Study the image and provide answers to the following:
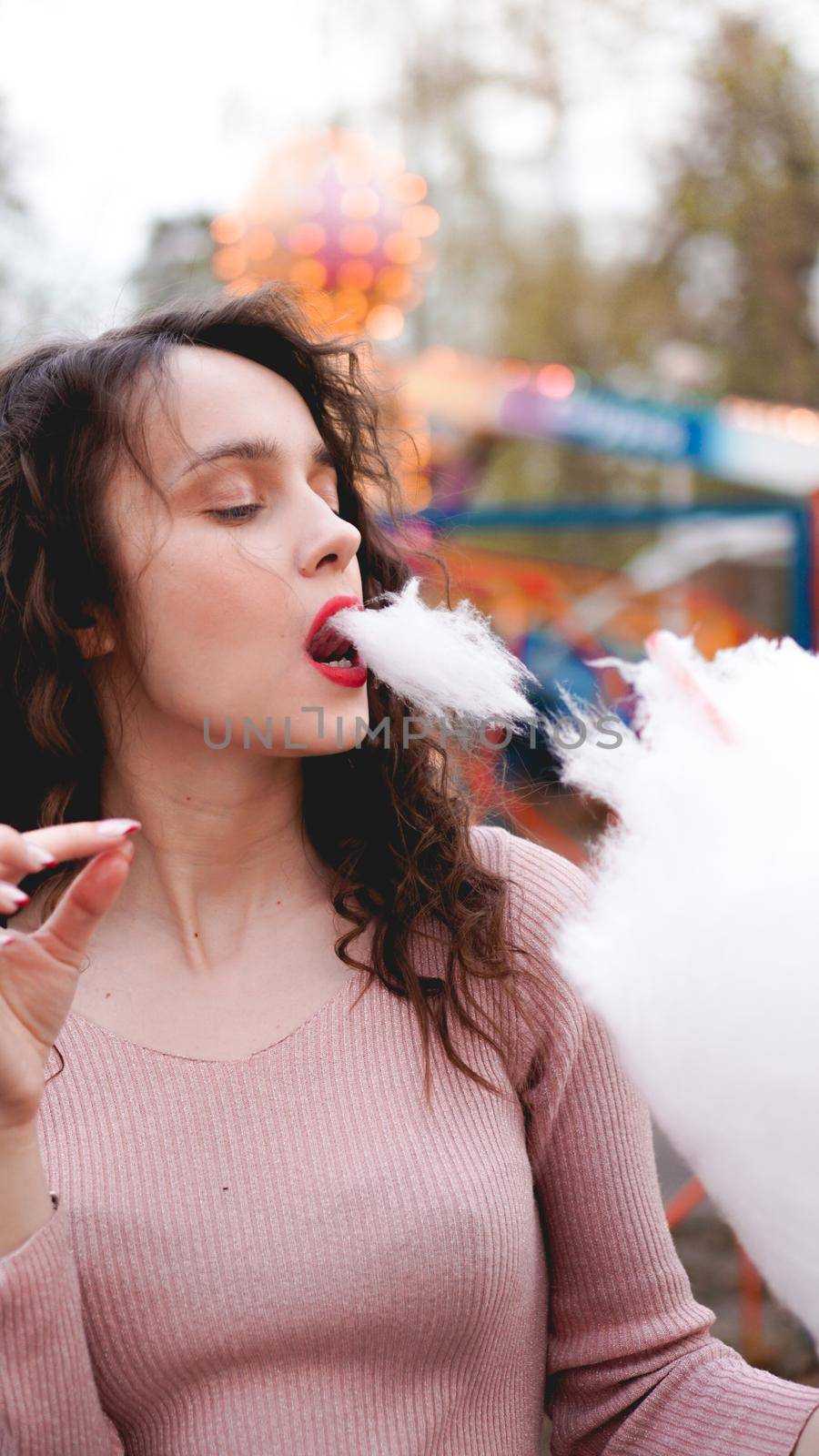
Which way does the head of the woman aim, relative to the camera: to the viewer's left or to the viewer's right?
to the viewer's right

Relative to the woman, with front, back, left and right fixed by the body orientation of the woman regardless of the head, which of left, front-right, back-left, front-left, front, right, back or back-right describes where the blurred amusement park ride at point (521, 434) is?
back

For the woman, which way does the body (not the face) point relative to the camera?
toward the camera
